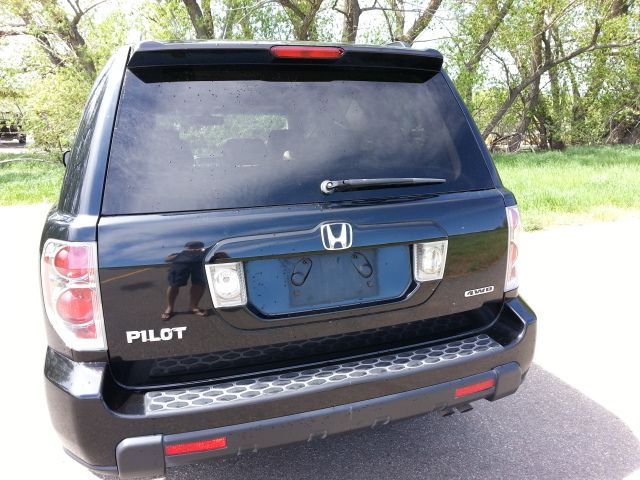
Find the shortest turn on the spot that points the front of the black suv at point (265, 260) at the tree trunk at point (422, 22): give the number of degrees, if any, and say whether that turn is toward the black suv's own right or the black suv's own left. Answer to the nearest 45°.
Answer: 0° — it already faces it

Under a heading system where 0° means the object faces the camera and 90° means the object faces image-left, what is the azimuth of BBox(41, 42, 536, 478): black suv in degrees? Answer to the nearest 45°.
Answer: approximately 180°

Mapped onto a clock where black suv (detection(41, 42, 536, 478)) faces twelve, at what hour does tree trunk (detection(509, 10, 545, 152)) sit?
The tree trunk is roughly at 1 o'clock from the black suv.

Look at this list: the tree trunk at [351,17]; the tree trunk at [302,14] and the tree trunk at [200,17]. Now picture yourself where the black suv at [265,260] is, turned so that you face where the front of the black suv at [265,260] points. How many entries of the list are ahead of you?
3

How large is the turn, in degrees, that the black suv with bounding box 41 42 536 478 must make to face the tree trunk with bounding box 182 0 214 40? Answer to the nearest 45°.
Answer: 0° — it already faces it

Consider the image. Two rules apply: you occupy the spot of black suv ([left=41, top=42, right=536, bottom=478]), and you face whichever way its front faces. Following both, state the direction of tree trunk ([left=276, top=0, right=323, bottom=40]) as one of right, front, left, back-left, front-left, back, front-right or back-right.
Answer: front

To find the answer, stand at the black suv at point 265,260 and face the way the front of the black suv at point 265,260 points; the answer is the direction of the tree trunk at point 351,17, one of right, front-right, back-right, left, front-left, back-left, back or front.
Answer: front

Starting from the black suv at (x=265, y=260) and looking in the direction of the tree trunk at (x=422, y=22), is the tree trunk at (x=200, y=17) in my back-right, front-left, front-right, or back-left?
front-left
